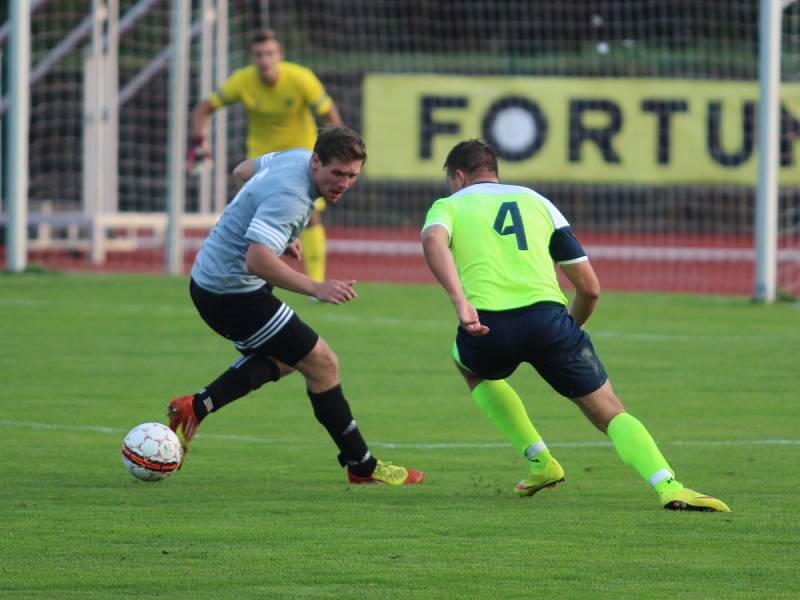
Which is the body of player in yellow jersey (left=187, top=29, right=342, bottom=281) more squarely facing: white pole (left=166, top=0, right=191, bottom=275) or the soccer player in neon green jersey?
the soccer player in neon green jersey

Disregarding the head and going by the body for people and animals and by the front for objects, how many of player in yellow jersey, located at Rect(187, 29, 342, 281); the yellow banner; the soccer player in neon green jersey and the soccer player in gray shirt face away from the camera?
1

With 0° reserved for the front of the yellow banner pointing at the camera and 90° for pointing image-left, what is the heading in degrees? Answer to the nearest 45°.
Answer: approximately 0°

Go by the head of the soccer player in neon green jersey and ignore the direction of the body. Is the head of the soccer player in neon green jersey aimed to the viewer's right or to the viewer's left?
to the viewer's left

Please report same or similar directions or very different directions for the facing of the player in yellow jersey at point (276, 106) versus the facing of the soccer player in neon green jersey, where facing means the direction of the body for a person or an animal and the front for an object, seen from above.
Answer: very different directions

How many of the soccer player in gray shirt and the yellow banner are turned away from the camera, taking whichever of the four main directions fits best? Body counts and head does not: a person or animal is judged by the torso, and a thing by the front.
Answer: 0

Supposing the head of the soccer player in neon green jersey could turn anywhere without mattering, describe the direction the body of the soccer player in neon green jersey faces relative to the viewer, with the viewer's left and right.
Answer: facing away from the viewer

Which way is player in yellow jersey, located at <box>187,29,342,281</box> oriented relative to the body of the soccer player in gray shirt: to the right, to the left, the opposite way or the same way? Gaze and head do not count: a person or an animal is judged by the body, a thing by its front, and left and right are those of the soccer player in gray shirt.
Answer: to the right

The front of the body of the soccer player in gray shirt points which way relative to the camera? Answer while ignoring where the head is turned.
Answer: to the viewer's right

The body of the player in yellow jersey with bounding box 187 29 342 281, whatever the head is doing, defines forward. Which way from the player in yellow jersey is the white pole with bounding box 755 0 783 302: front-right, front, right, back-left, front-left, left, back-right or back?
left

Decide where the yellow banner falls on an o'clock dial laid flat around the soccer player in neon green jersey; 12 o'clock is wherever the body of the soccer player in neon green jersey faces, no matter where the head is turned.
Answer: The yellow banner is roughly at 12 o'clock from the soccer player in neon green jersey.

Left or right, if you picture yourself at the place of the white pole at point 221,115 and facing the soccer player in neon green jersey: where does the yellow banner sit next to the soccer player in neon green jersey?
left
